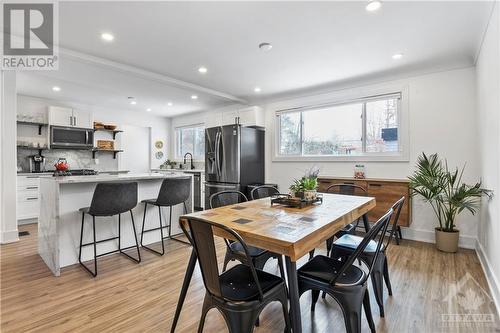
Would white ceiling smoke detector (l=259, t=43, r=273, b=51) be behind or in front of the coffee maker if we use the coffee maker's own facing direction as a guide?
in front

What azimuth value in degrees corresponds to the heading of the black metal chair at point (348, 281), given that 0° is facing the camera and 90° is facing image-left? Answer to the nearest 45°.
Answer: approximately 135°

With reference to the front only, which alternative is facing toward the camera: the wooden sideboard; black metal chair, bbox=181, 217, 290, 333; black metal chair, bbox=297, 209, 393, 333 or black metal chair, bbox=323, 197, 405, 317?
the wooden sideboard

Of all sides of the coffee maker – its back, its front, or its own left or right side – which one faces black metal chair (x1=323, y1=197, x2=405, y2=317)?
front

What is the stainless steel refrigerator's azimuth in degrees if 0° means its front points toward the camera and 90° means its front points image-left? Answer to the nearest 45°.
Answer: approximately 45°

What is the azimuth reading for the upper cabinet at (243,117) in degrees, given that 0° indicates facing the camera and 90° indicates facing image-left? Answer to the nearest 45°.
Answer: approximately 45°

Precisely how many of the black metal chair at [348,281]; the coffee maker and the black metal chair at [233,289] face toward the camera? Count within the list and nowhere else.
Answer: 1

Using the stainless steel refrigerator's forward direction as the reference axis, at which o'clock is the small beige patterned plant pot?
The small beige patterned plant pot is roughly at 10 o'clock from the stainless steel refrigerator.

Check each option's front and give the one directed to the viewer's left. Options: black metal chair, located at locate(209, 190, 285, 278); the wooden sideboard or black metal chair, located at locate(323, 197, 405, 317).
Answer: black metal chair, located at locate(323, 197, 405, 317)

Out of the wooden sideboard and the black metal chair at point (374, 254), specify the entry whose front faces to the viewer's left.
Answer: the black metal chair

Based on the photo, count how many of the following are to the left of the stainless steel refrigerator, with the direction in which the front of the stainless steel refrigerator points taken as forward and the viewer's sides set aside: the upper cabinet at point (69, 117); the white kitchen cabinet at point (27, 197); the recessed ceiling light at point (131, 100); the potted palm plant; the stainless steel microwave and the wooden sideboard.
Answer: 2

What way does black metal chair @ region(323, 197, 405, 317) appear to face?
to the viewer's left

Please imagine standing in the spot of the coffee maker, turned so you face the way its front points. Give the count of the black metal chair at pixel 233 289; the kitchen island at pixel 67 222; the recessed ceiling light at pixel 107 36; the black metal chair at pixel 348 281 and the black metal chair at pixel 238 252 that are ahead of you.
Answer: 5

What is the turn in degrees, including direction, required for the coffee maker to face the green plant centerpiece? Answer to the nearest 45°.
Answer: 0° — it already faces it

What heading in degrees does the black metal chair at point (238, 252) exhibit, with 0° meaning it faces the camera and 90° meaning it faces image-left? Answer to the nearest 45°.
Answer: approximately 315°

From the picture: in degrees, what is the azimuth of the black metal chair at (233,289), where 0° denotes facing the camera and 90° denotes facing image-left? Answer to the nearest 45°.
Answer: approximately 225°

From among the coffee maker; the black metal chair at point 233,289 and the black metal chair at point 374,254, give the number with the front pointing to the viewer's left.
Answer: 1
